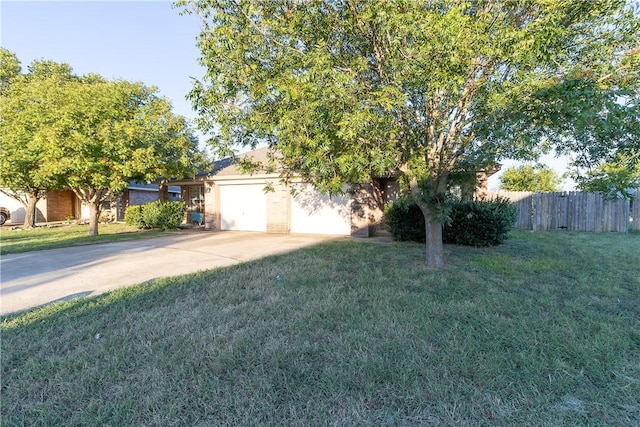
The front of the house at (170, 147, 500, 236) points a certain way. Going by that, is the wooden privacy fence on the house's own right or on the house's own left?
on the house's own left

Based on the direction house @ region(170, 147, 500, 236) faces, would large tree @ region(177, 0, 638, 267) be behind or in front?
in front

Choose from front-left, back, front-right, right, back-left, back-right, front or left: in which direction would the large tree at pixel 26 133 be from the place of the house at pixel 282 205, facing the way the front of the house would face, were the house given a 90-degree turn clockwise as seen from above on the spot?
front

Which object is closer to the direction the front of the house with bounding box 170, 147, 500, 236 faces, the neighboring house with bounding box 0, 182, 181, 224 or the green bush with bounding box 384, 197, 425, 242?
the green bush

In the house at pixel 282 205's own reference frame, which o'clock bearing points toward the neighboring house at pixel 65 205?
The neighboring house is roughly at 4 o'clock from the house.

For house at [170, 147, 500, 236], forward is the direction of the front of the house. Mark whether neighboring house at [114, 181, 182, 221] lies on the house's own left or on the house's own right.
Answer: on the house's own right

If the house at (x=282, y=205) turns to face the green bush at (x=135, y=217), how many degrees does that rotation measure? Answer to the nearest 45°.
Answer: approximately 90° to its right

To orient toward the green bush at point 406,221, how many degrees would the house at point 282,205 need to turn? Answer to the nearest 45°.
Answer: approximately 45° to its left

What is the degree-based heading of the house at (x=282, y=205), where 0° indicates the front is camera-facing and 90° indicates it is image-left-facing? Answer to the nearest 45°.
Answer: approximately 0°

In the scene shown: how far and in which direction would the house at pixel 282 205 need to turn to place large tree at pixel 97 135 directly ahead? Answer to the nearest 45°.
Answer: approximately 90° to its right

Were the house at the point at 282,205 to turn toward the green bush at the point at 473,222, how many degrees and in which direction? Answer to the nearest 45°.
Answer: approximately 45° to its left
